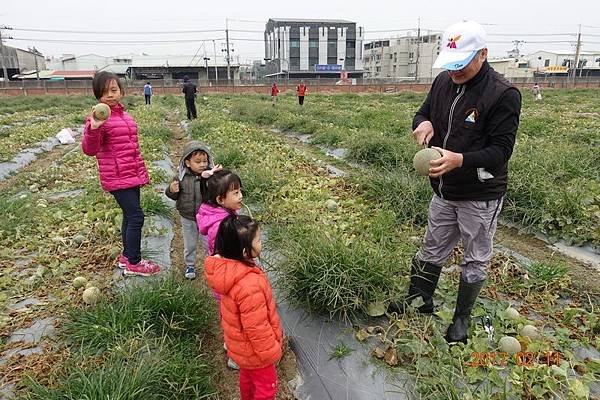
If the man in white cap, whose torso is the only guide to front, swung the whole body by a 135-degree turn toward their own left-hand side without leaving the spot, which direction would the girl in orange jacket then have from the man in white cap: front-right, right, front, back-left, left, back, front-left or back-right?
back-right

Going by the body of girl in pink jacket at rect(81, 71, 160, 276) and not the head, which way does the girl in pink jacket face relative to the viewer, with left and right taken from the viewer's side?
facing the viewer and to the right of the viewer

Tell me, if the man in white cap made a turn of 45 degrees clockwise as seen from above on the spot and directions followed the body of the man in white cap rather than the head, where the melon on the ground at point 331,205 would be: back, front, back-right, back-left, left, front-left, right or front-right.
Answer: front-right

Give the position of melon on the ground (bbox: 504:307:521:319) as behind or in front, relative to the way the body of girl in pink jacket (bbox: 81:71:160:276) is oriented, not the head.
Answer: in front
